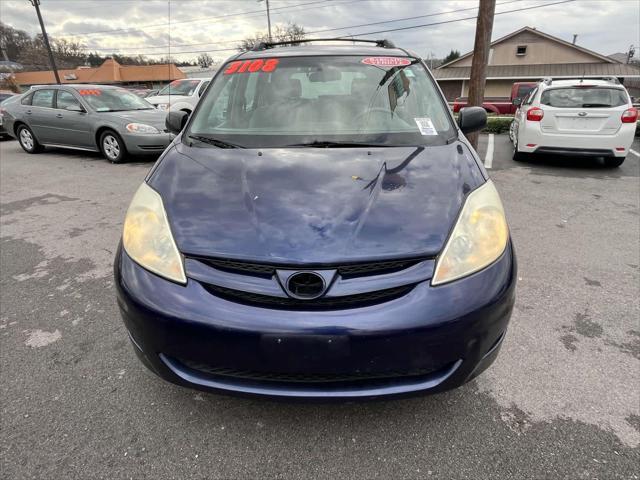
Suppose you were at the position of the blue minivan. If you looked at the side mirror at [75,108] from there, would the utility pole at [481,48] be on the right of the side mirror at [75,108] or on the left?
right

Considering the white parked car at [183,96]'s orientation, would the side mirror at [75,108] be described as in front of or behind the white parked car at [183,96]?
in front

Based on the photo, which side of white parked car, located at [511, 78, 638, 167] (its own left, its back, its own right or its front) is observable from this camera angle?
back

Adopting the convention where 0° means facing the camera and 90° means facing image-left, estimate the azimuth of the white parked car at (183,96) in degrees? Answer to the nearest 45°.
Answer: approximately 45°

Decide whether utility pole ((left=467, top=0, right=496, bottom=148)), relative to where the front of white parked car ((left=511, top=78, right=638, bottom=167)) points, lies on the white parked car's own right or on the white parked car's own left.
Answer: on the white parked car's own left

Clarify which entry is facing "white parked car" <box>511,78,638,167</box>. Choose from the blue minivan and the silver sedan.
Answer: the silver sedan

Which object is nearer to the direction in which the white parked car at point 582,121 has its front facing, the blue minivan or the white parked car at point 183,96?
the white parked car

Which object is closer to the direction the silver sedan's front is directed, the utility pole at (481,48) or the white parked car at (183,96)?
the utility pole

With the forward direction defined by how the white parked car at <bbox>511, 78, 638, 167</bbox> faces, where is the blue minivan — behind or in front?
behind

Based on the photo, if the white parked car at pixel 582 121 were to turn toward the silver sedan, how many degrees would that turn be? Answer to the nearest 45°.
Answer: approximately 90° to its left

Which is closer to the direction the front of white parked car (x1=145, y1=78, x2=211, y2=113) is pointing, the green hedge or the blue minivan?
the blue minivan

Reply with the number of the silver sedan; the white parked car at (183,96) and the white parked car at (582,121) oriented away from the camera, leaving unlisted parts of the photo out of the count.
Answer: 1

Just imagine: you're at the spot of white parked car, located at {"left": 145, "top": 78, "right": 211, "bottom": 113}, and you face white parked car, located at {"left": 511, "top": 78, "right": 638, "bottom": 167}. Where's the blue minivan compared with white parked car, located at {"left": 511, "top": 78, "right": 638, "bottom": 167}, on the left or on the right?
right

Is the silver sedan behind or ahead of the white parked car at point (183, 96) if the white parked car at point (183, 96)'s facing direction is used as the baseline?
ahead
